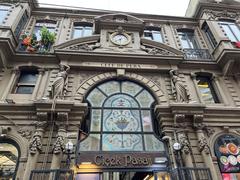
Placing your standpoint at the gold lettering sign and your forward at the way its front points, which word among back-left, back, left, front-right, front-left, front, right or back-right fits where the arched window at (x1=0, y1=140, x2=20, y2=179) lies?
right

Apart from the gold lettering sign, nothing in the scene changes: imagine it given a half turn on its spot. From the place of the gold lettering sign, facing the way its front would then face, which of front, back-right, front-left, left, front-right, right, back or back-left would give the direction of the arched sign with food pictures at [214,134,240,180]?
right

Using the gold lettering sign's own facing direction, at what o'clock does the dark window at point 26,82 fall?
The dark window is roughly at 3 o'clock from the gold lettering sign.

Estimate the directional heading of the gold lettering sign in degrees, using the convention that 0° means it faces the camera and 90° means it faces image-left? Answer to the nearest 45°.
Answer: approximately 0°

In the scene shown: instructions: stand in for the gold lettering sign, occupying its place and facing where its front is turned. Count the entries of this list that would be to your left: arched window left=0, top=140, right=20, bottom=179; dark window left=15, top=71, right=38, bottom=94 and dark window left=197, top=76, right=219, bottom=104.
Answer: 1

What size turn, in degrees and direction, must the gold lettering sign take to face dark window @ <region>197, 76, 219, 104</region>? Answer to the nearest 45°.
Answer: approximately 90° to its left
